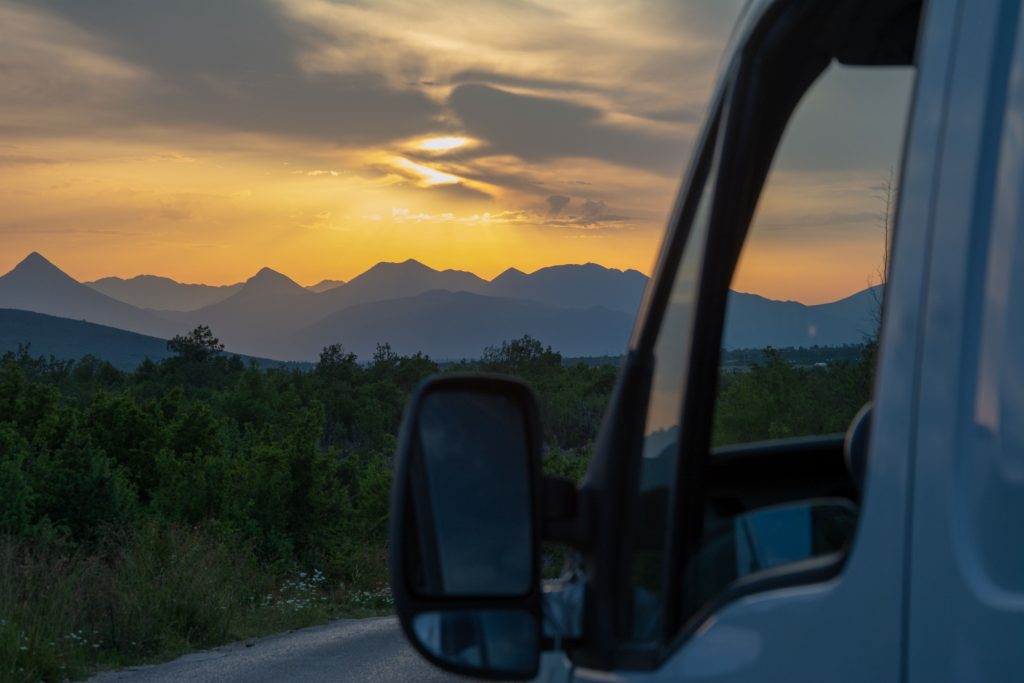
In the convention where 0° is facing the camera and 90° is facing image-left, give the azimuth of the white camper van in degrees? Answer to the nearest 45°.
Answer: approximately 135°
